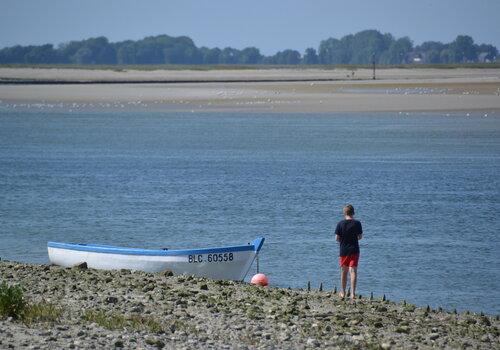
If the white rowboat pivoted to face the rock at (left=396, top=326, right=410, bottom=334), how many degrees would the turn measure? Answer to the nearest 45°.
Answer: approximately 45° to its right

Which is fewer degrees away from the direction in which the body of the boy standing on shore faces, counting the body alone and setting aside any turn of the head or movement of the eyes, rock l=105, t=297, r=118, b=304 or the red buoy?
the red buoy

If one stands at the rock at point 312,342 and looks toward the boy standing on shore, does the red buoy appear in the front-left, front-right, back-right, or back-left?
front-left

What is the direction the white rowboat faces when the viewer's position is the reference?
facing to the right of the viewer

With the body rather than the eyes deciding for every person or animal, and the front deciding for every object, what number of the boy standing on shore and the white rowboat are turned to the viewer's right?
1

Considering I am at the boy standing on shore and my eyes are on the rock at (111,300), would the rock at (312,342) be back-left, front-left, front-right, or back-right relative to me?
front-left

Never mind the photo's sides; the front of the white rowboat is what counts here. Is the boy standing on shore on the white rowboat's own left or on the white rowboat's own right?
on the white rowboat's own right

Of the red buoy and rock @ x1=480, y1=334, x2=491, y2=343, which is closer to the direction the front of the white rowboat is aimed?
the red buoy

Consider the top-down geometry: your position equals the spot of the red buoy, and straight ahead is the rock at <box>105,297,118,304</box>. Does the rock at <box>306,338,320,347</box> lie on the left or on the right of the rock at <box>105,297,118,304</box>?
left

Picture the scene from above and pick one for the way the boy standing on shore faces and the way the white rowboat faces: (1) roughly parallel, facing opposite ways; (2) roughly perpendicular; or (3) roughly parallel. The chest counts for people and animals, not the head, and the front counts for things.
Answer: roughly perpendicular

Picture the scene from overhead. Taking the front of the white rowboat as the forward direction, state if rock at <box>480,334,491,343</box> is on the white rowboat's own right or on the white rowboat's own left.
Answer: on the white rowboat's own right

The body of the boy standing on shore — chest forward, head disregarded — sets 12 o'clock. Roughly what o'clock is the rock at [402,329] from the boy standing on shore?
The rock is roughly at 5 o'clock from the boy standing on shore.

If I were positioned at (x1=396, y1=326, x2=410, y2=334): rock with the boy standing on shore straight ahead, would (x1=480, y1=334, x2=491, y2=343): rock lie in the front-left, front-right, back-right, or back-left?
back-right

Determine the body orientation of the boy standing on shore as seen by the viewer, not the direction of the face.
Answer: away from the camera

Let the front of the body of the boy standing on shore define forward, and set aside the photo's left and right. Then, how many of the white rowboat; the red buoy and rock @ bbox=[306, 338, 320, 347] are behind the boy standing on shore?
1
